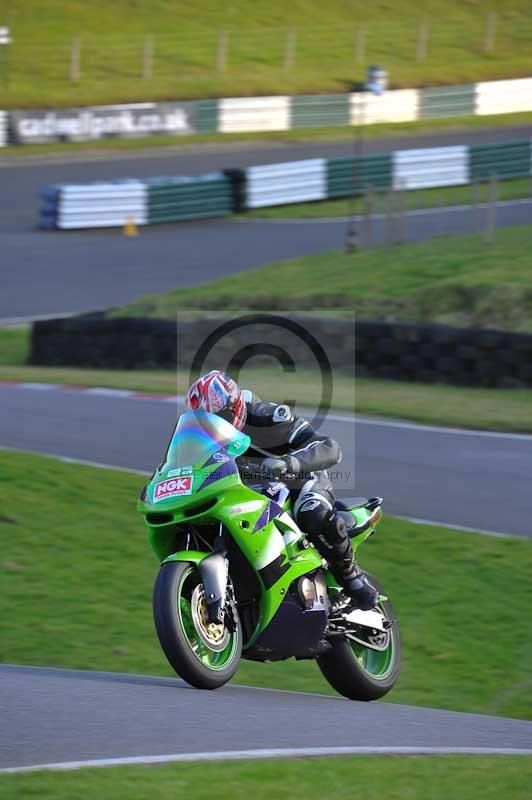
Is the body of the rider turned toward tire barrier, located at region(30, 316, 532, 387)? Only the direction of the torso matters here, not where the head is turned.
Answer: no

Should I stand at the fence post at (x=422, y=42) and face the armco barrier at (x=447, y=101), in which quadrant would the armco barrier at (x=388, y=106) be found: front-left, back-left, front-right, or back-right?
front-right

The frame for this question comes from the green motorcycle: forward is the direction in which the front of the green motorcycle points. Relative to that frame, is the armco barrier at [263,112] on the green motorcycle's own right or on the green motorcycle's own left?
on the green motorcycle's own right

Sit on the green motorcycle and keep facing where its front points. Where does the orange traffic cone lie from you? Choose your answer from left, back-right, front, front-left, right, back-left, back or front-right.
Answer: back-right

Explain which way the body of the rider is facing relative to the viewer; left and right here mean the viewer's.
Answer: facing the viewer and to the left of the viewer

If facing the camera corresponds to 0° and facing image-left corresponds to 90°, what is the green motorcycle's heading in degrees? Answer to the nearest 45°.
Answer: approximately 45°

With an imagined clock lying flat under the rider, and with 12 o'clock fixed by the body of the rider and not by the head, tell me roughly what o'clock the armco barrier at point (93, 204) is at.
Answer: The armco barrier is roughly at 4 o'clock from the rider.

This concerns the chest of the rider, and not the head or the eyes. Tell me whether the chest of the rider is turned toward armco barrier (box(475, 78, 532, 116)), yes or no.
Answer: no

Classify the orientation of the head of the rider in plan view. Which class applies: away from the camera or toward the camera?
toward the camera

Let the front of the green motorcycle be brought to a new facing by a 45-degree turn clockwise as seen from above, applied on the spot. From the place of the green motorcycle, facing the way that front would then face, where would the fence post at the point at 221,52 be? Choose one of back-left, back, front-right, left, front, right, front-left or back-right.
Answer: right

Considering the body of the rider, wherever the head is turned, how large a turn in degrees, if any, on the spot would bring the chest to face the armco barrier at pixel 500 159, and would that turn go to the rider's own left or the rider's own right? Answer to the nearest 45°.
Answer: approximately 135° to the rider's own right

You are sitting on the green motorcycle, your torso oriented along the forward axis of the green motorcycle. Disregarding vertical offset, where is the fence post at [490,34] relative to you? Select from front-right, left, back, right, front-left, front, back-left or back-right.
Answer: back-right

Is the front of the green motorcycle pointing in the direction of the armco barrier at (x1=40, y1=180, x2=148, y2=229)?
no

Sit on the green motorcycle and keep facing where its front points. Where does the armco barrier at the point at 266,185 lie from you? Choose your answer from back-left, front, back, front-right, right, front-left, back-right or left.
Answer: back-right

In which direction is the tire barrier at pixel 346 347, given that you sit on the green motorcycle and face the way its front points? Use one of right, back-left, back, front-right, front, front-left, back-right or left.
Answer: back-right

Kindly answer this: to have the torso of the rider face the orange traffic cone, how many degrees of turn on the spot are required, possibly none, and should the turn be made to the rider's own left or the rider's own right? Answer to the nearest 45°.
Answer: approximately 135° to the rider's own right

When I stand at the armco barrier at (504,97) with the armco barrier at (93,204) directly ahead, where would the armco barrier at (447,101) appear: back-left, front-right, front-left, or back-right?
front-right

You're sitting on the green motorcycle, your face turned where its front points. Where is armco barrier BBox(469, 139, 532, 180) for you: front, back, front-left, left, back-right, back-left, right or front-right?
back-right

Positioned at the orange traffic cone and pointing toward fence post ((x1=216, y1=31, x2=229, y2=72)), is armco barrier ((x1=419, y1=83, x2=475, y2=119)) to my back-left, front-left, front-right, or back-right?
front-right

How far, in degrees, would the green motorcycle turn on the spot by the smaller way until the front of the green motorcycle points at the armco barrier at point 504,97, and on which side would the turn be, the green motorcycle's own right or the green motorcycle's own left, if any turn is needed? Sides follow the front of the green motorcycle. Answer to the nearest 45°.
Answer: approximately 135° to the green motorcycle's own right

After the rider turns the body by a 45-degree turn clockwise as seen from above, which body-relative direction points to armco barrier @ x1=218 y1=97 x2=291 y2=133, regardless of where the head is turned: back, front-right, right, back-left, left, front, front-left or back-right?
right

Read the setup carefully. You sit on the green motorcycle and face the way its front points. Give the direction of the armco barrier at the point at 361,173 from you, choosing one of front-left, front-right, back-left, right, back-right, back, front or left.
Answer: back-right

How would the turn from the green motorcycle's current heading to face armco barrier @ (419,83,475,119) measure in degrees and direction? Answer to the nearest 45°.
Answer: approximately 135° to its right

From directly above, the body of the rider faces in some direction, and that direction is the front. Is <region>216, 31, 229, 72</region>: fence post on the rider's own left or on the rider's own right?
on the rider's own right
